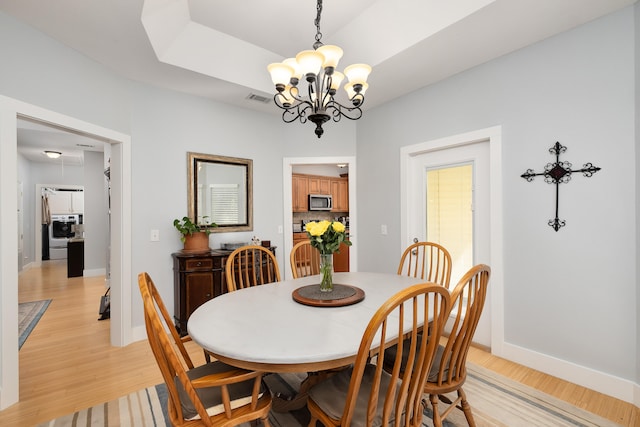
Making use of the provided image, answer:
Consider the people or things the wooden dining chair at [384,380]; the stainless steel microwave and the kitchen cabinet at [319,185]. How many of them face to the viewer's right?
0

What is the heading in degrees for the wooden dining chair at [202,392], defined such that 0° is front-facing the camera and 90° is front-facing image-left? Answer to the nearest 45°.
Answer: approximately 270°

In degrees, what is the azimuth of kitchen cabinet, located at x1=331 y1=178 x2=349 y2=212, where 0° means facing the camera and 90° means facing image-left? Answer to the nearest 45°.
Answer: approximately 0°

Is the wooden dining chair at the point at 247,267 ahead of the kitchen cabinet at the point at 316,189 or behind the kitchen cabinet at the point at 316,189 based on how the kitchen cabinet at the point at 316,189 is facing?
ahead

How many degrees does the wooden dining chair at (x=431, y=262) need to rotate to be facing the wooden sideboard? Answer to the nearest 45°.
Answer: approximately 45° to its right

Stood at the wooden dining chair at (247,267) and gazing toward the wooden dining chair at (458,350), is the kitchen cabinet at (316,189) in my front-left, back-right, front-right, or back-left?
back-left

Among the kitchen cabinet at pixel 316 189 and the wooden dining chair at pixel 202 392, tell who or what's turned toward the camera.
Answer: the kitchen cabinet

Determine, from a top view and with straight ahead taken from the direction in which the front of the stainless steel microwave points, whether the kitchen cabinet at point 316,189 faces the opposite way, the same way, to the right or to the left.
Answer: the same way

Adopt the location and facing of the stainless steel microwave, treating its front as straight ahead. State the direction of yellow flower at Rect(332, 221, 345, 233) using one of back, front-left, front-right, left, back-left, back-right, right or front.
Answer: front

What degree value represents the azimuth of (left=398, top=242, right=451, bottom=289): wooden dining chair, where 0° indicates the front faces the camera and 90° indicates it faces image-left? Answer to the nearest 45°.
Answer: approximately 45°

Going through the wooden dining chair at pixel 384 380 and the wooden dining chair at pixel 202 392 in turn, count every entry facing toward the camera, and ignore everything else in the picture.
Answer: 0

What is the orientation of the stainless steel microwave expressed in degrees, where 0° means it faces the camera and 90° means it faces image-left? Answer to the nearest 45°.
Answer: approximately 0°

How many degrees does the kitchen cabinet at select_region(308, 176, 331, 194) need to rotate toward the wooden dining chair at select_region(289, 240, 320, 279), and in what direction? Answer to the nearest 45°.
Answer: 0° — it already faces it

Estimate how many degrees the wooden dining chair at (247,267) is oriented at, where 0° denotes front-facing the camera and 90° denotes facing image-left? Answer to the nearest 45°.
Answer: approximately 315°

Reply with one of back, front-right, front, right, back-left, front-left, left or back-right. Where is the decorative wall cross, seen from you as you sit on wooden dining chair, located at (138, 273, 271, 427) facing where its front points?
front

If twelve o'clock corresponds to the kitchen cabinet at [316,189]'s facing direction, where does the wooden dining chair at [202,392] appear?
The wooden dining chair is roughly at 12 o'clock from the kitchen cabinet.

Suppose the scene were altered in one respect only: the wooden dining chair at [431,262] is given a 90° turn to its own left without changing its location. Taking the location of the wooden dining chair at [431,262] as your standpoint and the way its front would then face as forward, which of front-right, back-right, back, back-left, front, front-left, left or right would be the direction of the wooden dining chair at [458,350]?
front-right

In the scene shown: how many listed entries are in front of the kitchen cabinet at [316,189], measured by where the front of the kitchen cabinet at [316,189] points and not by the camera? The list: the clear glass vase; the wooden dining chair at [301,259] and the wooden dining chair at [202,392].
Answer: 3

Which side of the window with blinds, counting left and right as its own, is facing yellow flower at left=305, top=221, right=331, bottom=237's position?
front

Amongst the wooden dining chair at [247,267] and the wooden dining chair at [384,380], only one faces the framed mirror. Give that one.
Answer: the wooden dining chair at [384,380]

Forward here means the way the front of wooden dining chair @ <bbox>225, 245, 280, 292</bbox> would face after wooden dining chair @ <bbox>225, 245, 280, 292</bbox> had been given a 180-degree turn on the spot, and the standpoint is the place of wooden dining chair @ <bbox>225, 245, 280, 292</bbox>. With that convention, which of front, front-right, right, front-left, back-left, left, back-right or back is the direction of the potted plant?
front
